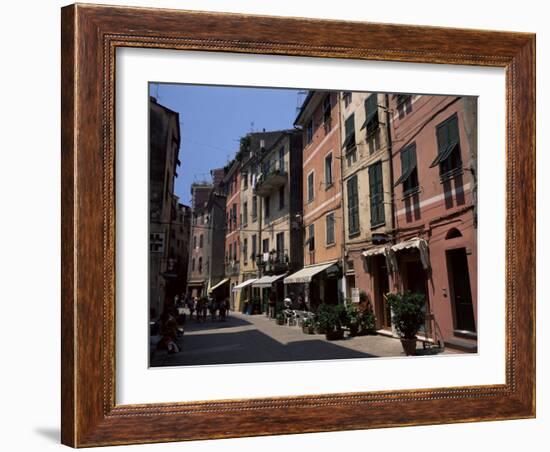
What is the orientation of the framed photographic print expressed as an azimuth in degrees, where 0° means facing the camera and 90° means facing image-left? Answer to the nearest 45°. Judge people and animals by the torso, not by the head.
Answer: approximately 315°
